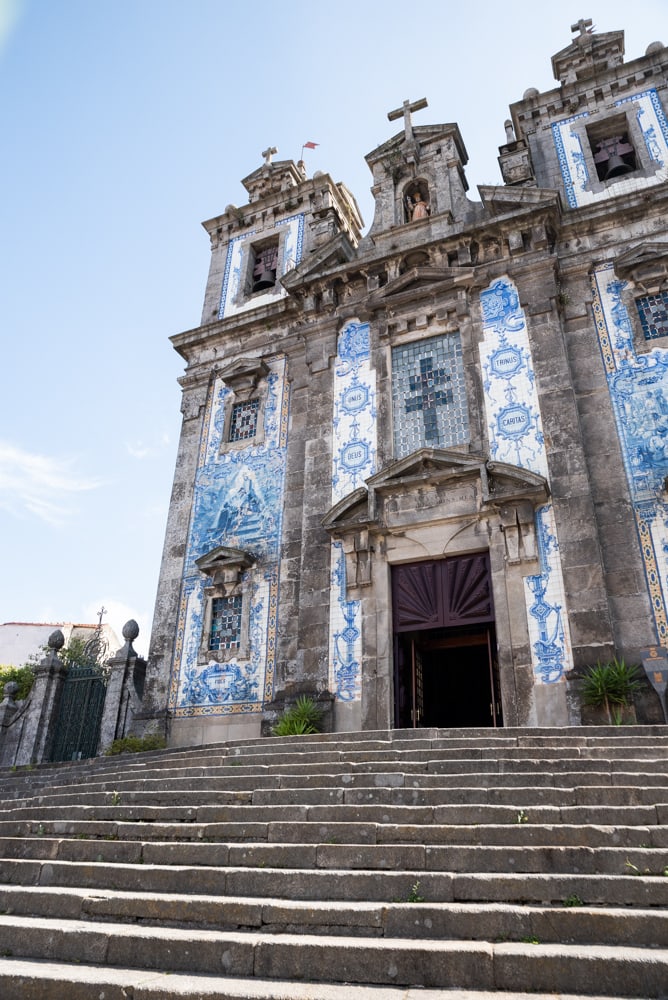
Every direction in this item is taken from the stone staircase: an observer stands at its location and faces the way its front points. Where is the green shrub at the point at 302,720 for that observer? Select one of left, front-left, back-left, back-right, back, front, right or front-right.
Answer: back

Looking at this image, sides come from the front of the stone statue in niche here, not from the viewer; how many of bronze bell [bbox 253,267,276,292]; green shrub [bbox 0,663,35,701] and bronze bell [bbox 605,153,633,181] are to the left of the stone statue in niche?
1

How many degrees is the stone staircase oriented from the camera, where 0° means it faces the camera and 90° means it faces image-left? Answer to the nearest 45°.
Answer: approximately 0°

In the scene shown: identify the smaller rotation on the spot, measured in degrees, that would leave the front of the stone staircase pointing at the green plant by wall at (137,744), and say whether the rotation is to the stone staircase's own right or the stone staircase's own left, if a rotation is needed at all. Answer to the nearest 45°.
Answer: approximately 135° to the stone staircase's own right

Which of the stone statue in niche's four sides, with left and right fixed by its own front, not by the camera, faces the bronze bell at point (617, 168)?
left

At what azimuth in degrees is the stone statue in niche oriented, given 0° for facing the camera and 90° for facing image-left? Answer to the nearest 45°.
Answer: approximately 0°

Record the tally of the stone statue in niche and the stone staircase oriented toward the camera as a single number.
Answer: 2
